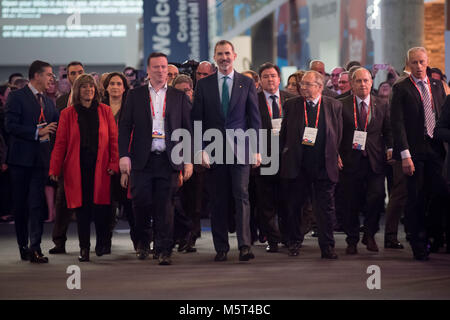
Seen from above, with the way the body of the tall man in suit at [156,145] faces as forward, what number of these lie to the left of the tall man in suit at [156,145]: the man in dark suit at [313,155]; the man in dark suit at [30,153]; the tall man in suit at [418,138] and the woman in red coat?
2

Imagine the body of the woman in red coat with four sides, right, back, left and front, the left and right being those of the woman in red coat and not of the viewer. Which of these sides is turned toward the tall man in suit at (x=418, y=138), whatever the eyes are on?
left

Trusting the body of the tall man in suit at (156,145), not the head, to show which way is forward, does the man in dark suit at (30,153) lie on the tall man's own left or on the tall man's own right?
on the tall man's own right

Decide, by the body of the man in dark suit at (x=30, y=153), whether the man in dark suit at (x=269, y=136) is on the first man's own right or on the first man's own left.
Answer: on the first man's own left

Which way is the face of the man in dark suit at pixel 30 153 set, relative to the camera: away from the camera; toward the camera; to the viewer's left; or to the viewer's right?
to the viewer's right

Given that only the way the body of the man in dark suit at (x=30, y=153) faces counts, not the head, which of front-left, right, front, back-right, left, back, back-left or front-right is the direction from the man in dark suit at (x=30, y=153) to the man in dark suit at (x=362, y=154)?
front-left

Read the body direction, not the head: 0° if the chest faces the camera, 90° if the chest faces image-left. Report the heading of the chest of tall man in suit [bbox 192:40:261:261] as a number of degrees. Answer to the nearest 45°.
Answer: approximately 0°
